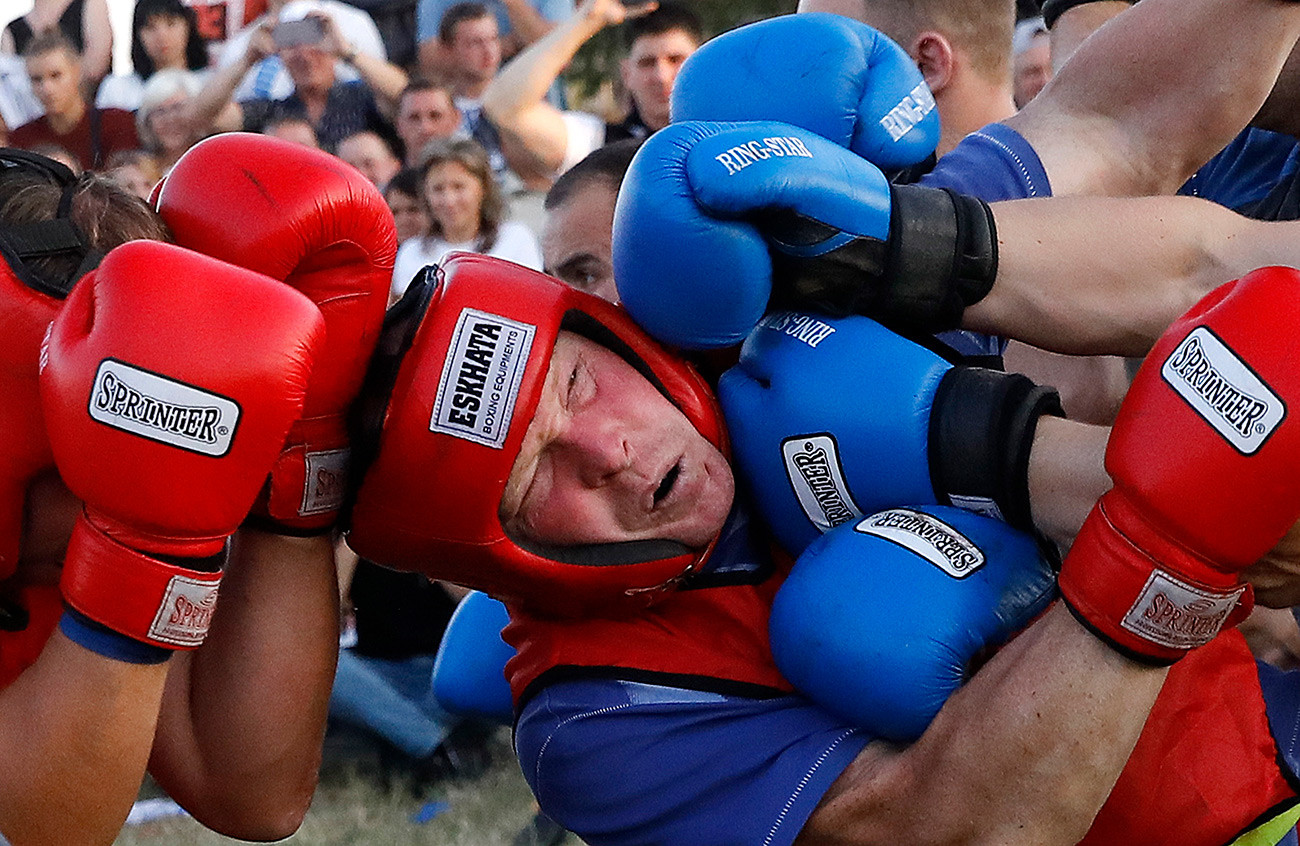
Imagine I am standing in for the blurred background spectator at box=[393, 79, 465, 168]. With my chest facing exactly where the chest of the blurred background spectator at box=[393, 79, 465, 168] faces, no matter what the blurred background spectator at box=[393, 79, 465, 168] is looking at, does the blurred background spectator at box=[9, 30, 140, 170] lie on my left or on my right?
on my right

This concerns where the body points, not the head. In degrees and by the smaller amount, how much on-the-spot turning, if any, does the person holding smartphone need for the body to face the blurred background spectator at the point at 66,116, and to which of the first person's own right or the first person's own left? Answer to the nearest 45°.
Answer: approximately 135° to the first person's own right

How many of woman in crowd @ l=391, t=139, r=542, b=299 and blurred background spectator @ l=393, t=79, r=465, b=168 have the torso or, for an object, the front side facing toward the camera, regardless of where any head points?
2

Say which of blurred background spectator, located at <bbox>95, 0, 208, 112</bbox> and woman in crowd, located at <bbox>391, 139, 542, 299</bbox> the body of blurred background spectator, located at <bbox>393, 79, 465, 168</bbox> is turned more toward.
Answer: the woman in crowd

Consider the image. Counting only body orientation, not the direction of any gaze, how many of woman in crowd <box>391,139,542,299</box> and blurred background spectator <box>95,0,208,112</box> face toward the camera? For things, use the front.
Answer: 2

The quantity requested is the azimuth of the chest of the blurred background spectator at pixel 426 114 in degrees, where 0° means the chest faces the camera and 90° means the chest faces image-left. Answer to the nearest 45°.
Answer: approximately 0°

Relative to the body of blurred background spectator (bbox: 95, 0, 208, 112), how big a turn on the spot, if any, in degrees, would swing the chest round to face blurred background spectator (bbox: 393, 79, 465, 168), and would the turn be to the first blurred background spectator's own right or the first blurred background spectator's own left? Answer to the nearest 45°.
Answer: approximately 45° to the first blurred background spectator's own left

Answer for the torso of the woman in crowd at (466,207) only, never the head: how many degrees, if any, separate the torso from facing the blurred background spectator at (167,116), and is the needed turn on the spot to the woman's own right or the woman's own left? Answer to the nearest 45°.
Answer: approximately 135° to the woman's own right

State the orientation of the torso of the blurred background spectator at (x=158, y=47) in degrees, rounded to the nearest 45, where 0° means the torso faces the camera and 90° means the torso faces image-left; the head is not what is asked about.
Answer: approximately 0°
